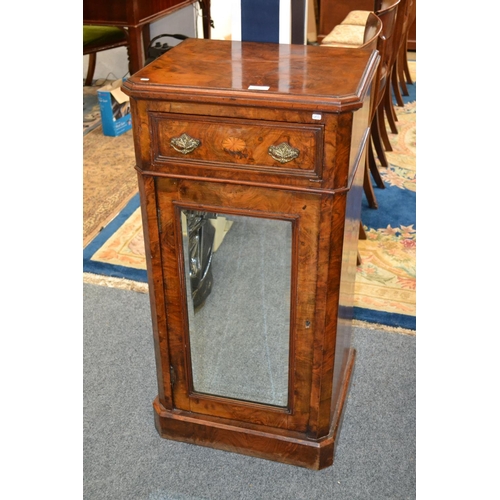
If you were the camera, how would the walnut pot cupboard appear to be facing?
facing the viewer

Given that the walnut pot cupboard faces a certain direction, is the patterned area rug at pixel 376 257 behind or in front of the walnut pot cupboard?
behind
